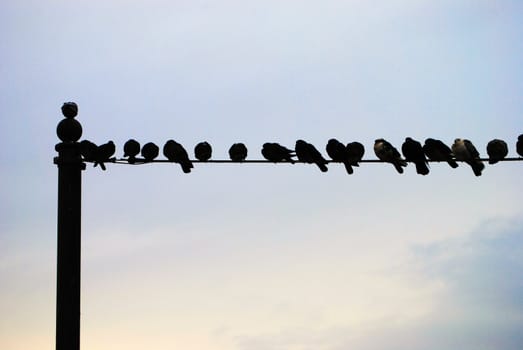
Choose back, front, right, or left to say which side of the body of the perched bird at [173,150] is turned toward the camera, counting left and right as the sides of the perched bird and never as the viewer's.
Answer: left

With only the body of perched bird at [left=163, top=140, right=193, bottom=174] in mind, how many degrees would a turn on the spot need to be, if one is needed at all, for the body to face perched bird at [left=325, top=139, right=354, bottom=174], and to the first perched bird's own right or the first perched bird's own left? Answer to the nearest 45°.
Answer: approximately 180°

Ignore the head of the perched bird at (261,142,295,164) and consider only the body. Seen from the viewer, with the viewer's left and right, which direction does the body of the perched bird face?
facing to the left of the viewer

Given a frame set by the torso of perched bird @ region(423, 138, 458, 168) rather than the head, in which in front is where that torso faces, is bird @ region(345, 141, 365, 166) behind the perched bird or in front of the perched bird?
in front

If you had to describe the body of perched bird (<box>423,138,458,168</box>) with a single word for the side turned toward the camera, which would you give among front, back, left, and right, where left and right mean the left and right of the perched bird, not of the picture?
left

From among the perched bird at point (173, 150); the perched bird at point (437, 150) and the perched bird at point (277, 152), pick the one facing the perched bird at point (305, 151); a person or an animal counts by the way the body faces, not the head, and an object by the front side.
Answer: the perched bird at point (437, 150)

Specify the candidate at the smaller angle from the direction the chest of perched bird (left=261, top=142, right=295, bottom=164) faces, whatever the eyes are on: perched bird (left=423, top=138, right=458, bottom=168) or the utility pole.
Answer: the utility pole

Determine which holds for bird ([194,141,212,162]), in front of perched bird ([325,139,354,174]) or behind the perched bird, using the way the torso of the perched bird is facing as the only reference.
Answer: in front

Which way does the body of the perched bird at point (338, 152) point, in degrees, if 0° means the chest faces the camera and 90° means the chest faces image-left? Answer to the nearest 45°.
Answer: approximately 90°

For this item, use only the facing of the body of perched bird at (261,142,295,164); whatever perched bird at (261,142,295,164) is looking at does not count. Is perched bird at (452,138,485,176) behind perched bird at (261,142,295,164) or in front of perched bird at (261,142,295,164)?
behind
